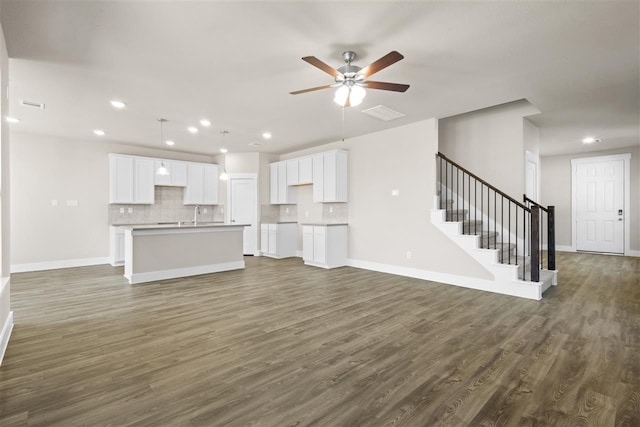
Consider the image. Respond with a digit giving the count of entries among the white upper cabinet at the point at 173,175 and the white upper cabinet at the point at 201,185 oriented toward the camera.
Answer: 2

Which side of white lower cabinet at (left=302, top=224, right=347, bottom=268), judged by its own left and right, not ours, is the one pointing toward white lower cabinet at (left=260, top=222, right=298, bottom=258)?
right

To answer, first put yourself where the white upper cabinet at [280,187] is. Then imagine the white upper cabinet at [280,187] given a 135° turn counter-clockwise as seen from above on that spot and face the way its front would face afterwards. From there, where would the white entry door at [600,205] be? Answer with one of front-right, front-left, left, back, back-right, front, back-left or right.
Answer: front

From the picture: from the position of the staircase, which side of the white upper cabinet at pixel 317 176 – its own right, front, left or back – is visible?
left

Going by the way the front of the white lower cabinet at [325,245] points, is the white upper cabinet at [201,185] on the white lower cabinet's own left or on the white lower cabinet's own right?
on the white lower cabinet's own right

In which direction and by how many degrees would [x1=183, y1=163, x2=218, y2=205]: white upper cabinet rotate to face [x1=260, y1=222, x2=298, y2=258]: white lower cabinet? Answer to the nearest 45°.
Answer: approximately 45° to its left

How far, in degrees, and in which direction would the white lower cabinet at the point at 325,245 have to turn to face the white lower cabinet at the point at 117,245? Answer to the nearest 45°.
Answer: approximately 45° to its right

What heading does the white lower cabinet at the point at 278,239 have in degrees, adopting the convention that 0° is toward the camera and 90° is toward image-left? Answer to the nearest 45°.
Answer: approximately 45°

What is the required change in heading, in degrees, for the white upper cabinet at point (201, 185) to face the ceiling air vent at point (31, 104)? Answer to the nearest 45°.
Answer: approximately 45° to its right
